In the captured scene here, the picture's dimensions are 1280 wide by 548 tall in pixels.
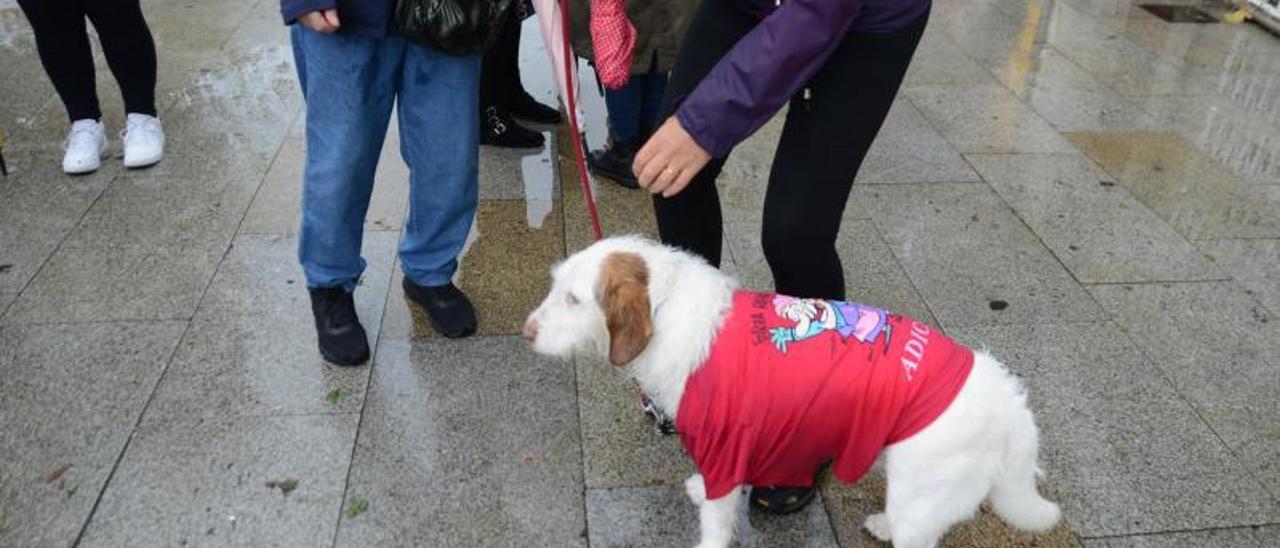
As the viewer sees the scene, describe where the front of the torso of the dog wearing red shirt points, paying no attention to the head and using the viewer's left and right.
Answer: facing to the left of the viewer

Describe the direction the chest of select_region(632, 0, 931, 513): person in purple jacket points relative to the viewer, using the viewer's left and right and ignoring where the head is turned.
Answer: facing the viewer and to the left of the viewer

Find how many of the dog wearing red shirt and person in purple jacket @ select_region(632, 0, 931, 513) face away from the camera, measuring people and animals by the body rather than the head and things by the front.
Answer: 0
